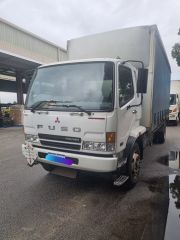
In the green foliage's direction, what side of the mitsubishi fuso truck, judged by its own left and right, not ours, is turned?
back

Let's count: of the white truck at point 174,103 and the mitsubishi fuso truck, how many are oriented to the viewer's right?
0

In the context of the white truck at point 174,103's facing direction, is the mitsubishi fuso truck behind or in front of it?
in front

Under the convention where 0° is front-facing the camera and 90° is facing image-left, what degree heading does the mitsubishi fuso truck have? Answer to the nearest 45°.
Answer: approximately 45°

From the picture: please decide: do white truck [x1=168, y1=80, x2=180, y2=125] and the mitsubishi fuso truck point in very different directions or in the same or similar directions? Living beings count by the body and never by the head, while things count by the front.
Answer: same or similar directions

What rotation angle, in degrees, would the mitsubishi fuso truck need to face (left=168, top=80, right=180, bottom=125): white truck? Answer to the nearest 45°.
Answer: approximately 180°

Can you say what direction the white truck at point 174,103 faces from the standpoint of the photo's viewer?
facing the viewer and to the left of the viewer
